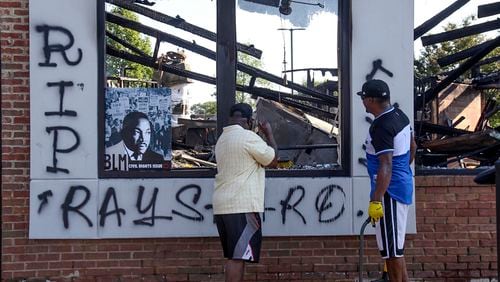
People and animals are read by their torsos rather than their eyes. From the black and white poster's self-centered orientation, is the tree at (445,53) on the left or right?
on its left

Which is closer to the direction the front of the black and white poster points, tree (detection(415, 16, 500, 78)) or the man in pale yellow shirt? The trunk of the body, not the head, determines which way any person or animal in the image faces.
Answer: the man in pale yellow shirt

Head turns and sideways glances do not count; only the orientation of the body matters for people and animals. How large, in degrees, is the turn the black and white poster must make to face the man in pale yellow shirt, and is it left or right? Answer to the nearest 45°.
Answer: approximately 45° to its left
